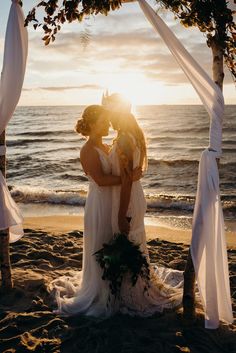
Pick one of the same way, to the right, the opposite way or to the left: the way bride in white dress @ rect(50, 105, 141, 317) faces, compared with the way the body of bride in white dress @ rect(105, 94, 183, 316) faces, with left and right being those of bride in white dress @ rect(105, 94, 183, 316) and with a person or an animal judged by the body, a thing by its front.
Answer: the opposite way

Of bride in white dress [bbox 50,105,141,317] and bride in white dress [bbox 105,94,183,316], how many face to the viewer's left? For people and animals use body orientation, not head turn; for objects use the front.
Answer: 1

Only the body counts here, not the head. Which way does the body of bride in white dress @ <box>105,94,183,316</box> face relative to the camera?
to the viewer's left

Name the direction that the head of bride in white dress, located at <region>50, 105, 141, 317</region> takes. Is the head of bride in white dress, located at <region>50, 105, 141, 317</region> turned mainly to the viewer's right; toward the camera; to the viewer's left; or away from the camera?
to the viewer's right

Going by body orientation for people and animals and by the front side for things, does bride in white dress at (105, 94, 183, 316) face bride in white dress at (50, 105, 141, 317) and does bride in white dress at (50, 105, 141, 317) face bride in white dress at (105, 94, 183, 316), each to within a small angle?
yes

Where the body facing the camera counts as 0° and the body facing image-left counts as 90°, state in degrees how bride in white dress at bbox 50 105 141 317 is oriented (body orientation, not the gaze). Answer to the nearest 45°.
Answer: approximately 270°

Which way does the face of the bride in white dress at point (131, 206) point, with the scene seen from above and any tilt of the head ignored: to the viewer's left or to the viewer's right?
to the viewer's left
